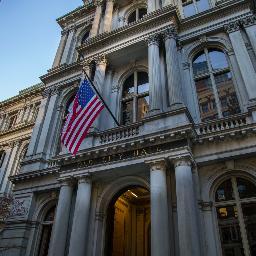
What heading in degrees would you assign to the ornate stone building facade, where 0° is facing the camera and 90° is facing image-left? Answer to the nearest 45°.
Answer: approximately 45°
